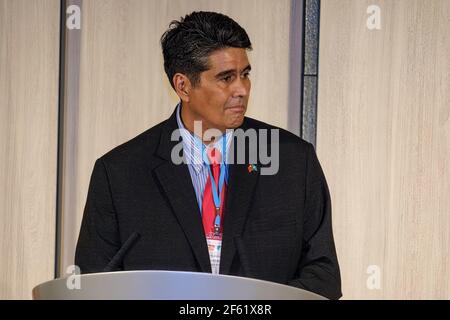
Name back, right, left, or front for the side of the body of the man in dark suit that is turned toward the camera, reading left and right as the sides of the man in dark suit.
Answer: front

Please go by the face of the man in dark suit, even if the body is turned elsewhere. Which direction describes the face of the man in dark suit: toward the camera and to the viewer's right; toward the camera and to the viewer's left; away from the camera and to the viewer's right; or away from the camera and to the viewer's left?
toward the camera and to the viewer's right
